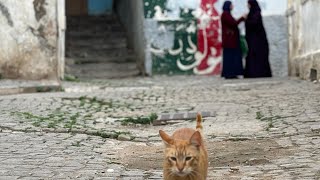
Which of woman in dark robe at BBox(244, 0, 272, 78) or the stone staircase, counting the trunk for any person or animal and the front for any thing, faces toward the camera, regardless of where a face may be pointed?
the stone staircase

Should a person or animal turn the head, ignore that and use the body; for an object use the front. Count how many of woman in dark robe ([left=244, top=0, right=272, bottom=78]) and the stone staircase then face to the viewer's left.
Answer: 1

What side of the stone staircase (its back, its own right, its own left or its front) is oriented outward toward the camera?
front

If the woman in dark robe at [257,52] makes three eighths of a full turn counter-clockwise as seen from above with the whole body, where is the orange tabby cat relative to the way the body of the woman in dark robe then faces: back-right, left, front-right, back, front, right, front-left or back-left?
front-right

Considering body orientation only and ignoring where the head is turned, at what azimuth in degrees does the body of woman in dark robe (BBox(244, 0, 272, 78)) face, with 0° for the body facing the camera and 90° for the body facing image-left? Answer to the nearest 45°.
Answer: approximately 90°

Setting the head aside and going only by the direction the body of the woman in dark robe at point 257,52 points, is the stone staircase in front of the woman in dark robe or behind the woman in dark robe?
in front

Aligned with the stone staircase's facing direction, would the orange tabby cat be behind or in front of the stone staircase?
in front

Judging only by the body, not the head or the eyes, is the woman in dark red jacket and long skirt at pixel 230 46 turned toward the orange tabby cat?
no

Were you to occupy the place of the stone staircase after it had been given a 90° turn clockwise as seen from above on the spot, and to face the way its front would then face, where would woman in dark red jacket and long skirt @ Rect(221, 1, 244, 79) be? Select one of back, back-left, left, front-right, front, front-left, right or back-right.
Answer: back-left

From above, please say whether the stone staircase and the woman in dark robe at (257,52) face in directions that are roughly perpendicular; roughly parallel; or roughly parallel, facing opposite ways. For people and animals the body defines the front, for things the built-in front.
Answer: roughly perpendicular

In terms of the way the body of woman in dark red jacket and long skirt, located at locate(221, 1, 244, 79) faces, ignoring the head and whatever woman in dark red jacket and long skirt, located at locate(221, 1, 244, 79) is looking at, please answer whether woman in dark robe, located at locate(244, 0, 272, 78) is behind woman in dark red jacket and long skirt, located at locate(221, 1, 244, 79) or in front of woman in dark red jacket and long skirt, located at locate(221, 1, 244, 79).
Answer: in front

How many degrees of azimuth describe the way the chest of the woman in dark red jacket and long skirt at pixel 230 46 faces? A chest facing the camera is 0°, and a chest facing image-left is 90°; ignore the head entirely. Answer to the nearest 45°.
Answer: approximately 270°

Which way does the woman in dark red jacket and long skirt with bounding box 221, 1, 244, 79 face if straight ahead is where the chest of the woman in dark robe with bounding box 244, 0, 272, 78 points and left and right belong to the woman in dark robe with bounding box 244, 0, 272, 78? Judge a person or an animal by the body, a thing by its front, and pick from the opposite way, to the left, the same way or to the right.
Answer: the opposite way
